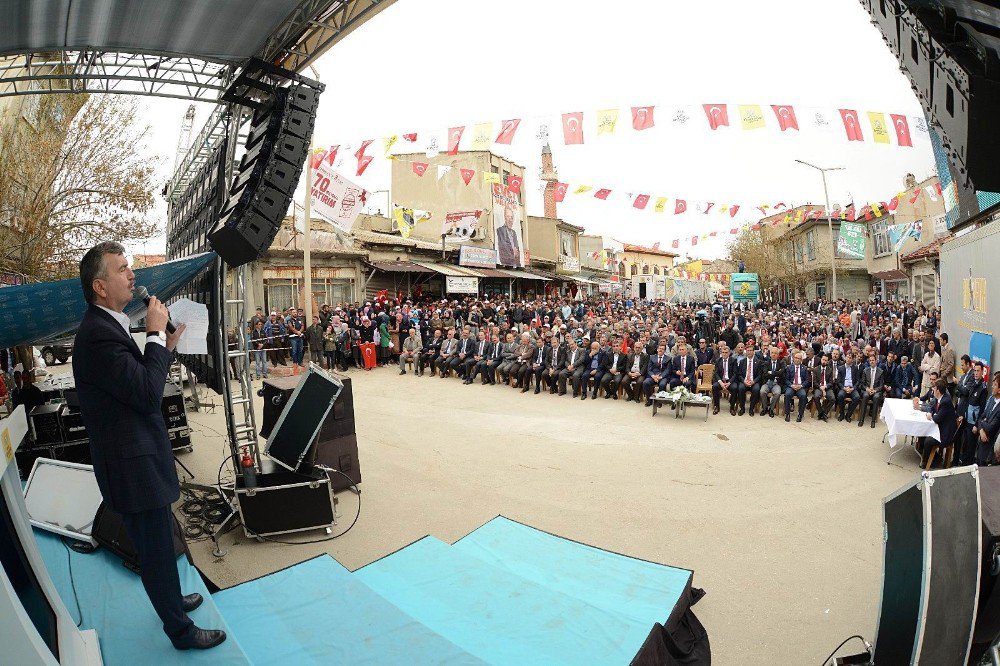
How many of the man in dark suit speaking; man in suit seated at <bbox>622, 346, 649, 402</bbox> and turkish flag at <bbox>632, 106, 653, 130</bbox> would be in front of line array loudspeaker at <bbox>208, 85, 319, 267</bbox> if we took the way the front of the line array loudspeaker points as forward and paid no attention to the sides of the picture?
2

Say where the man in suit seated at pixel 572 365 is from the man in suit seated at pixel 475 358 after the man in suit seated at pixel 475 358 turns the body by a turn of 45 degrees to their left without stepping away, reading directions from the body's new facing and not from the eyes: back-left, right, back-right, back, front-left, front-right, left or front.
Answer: front-left

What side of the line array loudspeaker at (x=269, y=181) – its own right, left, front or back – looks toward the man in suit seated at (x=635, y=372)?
front

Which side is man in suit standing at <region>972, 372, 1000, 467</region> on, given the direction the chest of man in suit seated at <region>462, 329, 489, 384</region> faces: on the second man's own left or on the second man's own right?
on the second man's own left

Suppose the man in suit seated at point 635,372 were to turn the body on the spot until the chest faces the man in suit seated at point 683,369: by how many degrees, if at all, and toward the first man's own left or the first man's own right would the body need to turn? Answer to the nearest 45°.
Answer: approximately 45° to the first man's own left

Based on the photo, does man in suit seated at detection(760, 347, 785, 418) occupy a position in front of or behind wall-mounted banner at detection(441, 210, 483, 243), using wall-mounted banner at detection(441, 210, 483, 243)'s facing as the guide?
in front

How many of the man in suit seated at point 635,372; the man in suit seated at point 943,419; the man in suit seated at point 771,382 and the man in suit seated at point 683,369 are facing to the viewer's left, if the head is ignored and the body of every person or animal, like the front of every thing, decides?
1

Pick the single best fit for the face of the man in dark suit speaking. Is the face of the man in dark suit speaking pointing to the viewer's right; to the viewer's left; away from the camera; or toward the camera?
to the viewer's right

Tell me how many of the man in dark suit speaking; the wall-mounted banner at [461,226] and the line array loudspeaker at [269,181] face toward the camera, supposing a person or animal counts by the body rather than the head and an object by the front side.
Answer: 1

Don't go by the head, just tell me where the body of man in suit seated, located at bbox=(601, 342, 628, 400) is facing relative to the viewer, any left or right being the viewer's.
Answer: facing the viewer and to the left of the viewer

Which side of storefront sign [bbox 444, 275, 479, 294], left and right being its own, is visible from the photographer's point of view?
front

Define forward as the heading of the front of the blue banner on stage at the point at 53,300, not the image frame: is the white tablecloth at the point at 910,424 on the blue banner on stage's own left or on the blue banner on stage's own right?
on the blue banner on stage's own left

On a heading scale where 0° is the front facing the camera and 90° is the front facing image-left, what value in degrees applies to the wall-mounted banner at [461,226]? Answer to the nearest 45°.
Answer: approximately 0°

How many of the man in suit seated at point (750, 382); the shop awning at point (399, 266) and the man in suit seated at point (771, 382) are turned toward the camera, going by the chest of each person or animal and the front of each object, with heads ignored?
3

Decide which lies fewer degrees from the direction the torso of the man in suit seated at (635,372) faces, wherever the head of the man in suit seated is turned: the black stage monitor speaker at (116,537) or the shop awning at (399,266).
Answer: the black stage monitor speaker

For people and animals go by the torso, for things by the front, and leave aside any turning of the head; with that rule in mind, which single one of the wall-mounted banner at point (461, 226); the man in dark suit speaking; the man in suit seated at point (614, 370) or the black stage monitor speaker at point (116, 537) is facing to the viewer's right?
the man in dark suit speaking
